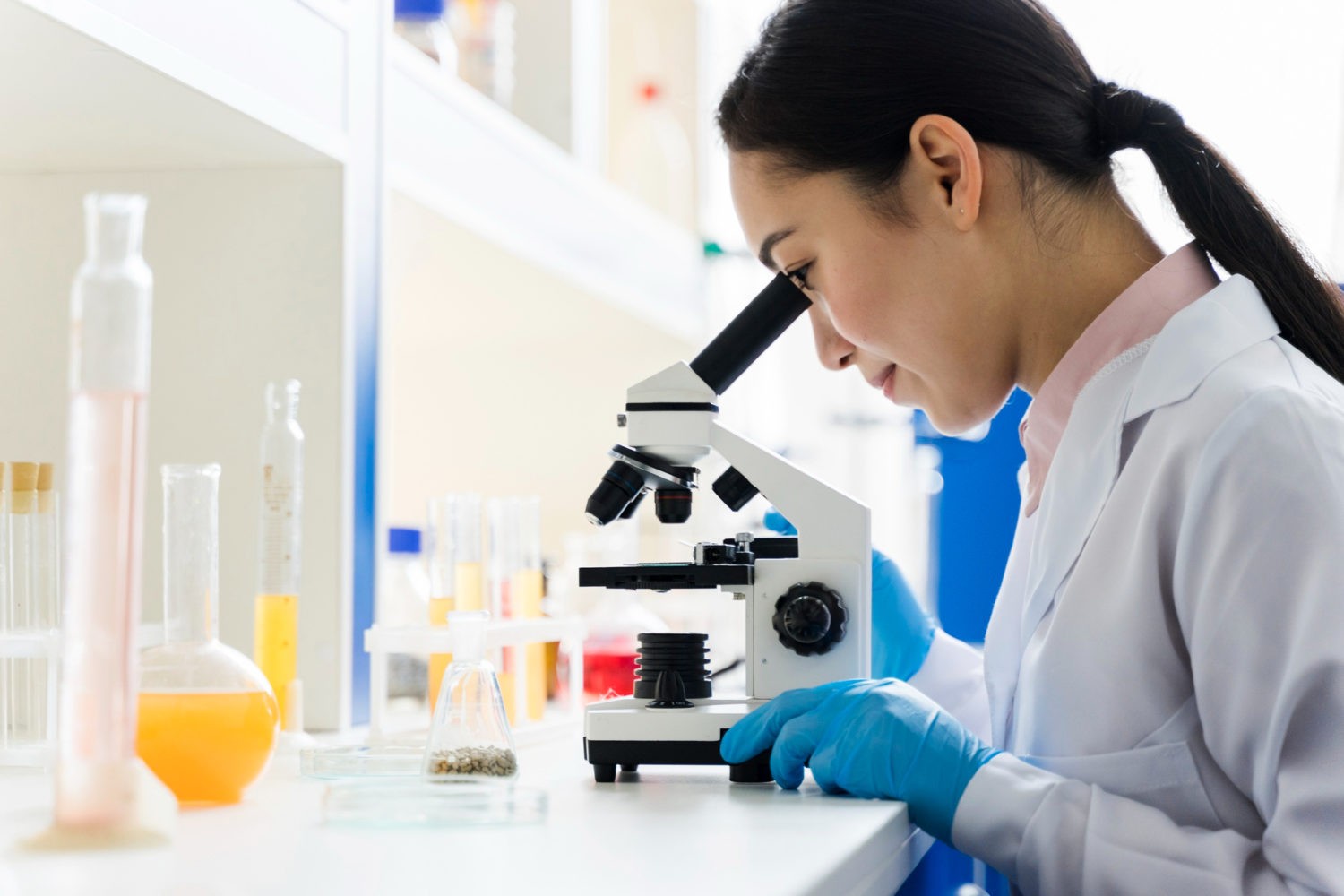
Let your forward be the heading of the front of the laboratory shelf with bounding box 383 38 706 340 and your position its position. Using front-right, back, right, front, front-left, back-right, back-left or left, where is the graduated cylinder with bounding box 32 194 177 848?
front-right

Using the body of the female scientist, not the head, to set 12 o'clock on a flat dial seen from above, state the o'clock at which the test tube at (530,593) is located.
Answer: The test tube is roughly at 1 o'clock from the female scientist.

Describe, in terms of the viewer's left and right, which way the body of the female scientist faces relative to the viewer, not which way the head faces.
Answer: facing to the left of the viewer

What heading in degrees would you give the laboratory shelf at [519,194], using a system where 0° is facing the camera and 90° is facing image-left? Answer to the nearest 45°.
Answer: approximately 315°

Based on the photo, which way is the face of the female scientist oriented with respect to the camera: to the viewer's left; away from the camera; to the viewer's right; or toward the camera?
to the viewer's left

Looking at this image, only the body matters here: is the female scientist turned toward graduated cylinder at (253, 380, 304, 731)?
yes

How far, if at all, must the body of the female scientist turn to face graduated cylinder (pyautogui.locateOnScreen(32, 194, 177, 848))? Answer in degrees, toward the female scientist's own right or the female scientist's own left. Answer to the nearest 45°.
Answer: approximately 45° to the female scientist's own left
